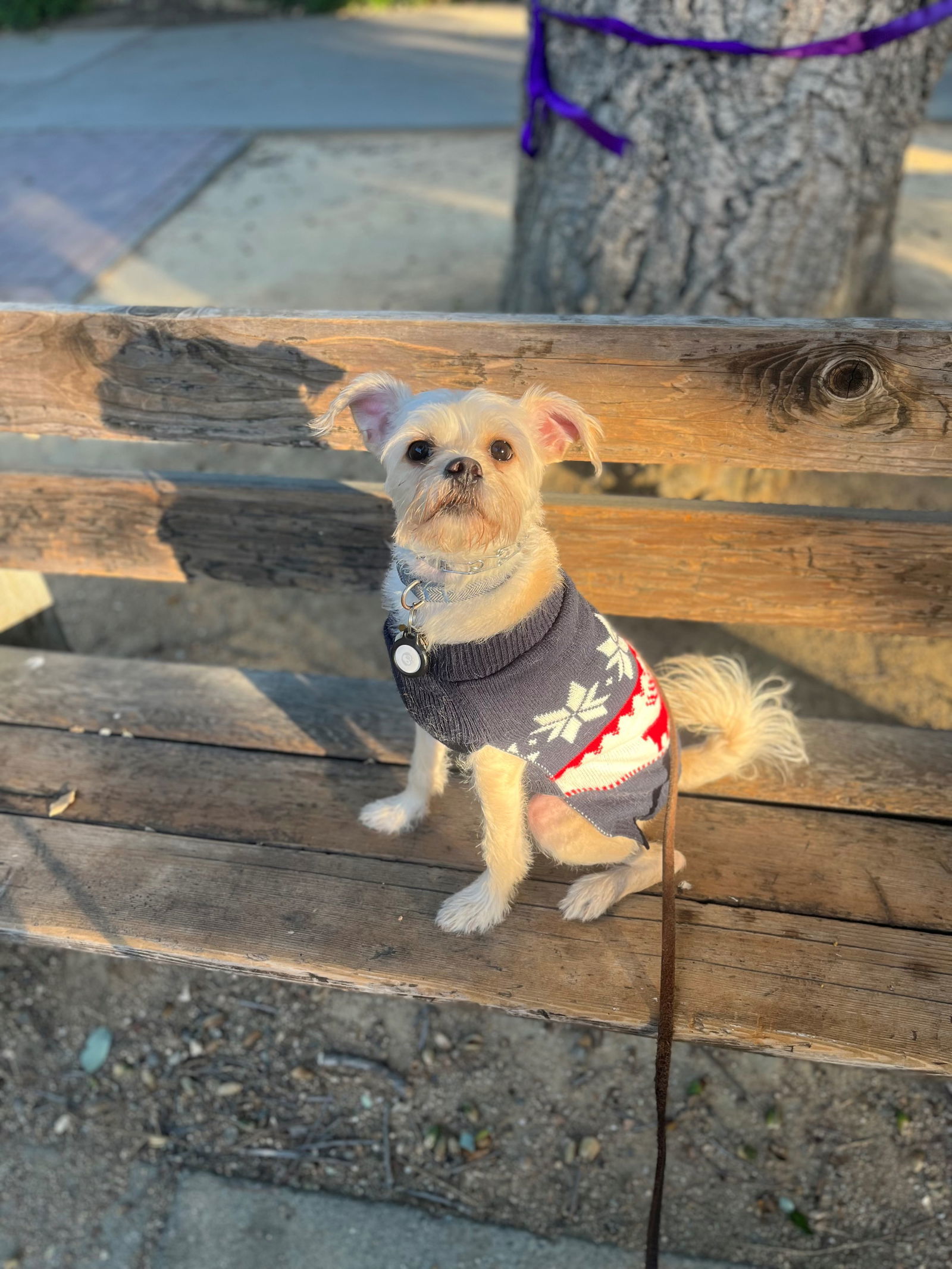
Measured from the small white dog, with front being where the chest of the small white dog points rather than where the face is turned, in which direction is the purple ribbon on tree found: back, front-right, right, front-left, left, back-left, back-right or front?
back-right

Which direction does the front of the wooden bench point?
toward the camera

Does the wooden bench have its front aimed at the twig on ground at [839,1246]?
no

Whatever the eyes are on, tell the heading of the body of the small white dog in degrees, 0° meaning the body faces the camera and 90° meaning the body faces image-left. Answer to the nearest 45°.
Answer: approximately 45°
